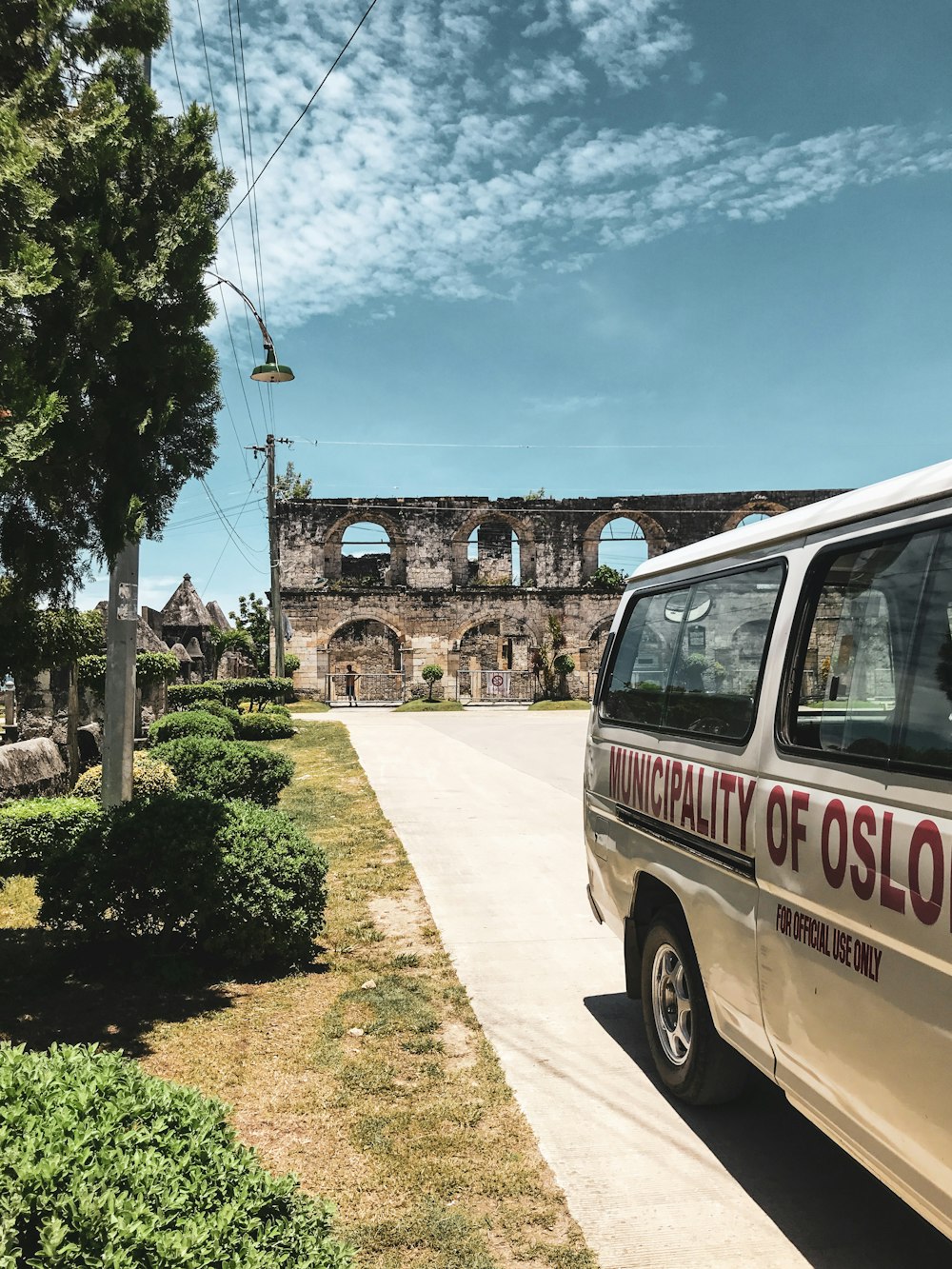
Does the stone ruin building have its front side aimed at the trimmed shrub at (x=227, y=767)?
yes

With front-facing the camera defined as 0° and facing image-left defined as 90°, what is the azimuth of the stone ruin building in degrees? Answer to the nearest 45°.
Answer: approximately 0°

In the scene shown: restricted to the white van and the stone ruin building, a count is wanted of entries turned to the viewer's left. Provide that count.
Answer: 0

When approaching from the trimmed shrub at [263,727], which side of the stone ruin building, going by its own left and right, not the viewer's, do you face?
front

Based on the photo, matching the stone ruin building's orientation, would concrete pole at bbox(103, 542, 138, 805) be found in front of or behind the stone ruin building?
in front

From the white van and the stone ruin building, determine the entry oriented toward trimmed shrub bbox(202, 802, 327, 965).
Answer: the stone ruin building

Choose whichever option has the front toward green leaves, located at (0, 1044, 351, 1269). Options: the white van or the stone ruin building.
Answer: the stone ruin building

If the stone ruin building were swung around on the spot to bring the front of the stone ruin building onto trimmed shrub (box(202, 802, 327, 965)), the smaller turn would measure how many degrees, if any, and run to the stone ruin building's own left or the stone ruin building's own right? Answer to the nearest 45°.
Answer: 0° — it already faces it
